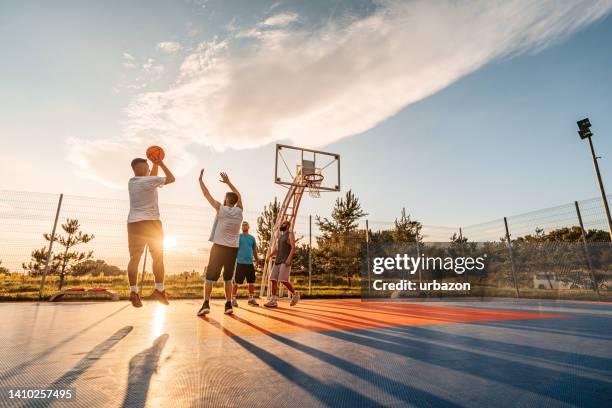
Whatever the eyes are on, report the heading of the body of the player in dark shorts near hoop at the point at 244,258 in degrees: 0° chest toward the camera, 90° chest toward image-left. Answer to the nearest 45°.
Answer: approximately 0°

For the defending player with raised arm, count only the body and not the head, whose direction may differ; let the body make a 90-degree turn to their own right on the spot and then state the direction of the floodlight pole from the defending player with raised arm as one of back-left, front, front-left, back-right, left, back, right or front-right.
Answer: front-right

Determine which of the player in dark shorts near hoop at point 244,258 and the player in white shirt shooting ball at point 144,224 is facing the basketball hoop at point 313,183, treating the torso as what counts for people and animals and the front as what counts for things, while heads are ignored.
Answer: the player in white shirt shooting ball

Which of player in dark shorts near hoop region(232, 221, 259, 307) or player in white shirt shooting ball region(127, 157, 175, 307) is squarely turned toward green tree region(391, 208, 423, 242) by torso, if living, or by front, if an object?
the player in white shirt shooting ball

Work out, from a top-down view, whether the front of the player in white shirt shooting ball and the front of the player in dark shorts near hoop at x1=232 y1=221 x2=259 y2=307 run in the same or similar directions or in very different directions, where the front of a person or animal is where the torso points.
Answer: very different directions

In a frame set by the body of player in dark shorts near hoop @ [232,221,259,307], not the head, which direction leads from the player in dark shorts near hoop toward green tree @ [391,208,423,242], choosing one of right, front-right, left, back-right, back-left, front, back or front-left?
back-left

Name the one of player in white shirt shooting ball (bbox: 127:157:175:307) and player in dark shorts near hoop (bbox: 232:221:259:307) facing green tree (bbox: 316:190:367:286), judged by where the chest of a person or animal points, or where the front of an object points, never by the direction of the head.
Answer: the player in white shirt shooting ball

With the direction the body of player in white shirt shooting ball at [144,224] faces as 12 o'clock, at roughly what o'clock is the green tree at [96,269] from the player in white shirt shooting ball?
The green tree is roughly at 10 o'clock from the player in white shirt shooting ball.

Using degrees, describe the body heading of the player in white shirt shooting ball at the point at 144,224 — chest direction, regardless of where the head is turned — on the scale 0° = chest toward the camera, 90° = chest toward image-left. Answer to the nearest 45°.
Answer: approximately 225°
